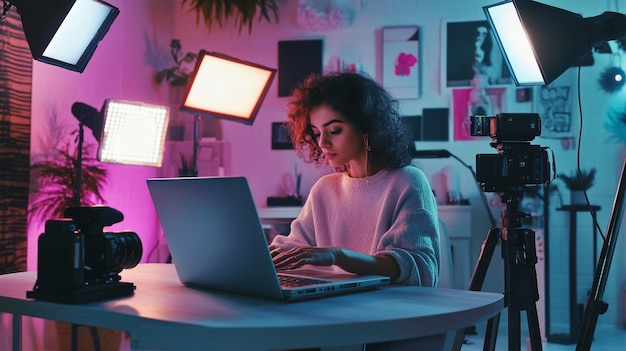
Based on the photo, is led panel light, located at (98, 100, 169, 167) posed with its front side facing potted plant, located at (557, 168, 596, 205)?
no

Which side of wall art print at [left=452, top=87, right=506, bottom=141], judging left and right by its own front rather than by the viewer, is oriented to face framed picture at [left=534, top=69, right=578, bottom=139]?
left

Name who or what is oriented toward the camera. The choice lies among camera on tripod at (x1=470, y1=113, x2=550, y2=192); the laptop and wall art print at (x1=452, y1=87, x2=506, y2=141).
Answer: the wall art print

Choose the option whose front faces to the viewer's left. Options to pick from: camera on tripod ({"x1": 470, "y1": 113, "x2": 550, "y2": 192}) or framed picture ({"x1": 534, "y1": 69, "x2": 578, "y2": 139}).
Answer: the camera on tripod

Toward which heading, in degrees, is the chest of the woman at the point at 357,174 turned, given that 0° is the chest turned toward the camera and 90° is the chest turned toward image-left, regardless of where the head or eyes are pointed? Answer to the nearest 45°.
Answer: approximately 45°

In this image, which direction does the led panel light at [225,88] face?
toward the camera

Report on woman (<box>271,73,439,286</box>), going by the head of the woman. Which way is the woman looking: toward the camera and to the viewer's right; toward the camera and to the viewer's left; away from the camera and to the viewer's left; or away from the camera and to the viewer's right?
toward the camera and to the viewer's left

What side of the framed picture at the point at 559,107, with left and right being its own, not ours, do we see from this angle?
front

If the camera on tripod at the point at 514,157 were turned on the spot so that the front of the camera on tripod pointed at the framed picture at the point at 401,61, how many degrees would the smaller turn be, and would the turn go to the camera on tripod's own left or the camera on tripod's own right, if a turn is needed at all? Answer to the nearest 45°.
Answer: approximately 90° to the camera on tripod's own right

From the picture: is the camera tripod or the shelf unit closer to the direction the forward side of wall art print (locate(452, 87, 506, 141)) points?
the camera tripod

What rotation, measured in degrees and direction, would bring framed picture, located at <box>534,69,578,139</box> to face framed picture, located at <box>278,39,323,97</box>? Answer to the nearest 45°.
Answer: approximately 90° to its right

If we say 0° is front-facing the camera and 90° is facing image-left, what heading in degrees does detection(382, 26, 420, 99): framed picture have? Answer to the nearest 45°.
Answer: approximately 0°

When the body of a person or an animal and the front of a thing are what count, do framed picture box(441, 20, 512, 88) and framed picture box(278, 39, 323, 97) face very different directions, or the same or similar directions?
same or similar directions

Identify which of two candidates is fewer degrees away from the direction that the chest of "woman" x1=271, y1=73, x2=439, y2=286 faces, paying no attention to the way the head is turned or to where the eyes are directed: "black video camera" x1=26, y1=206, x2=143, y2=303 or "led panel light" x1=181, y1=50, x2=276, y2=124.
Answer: the black video camera

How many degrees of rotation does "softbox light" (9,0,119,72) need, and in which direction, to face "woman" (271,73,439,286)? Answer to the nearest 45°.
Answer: approximately 45° to its left

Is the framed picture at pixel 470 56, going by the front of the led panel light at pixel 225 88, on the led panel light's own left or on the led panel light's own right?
on the led panel light's own left

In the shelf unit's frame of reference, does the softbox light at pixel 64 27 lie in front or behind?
in front

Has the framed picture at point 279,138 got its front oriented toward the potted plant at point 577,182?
no

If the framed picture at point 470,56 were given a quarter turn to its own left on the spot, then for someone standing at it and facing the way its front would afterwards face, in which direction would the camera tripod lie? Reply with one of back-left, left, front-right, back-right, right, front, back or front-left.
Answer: right

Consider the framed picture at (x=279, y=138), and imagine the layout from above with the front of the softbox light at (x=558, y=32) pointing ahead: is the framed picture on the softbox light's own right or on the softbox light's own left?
on the softbox light's own right
